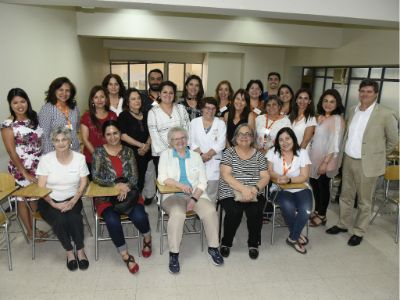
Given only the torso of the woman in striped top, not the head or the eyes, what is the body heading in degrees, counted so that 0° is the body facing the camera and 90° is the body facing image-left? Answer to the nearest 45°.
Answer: approximately 0°

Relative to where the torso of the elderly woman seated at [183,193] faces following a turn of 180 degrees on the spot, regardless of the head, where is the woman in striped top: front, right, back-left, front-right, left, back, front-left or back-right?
right

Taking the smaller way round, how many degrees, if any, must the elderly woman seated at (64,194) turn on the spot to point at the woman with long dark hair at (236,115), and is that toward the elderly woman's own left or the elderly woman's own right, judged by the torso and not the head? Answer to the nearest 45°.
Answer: approximately 90° to the elderly woman's own left

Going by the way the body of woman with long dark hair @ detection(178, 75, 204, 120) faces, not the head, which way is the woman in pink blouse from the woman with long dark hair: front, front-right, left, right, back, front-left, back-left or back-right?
left

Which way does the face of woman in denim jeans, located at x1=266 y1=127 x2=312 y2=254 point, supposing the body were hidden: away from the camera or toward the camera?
toward the camera

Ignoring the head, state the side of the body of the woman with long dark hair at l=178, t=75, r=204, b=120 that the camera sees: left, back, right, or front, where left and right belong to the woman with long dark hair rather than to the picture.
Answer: front

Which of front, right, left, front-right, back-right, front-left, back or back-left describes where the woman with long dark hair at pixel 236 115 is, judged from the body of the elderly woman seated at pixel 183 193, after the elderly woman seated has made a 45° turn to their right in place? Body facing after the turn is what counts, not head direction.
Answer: back

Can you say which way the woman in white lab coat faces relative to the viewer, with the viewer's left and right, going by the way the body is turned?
facing the viewer

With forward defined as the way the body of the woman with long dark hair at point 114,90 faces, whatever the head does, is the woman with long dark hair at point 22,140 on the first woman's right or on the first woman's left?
on the first woman's right

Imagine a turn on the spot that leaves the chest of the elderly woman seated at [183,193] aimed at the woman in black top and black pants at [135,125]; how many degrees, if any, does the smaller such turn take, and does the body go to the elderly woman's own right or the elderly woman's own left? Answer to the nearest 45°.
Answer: approximately 135° to the elderly woman's own right

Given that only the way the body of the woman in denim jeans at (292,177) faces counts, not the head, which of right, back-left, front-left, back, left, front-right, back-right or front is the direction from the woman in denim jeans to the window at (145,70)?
back-right
